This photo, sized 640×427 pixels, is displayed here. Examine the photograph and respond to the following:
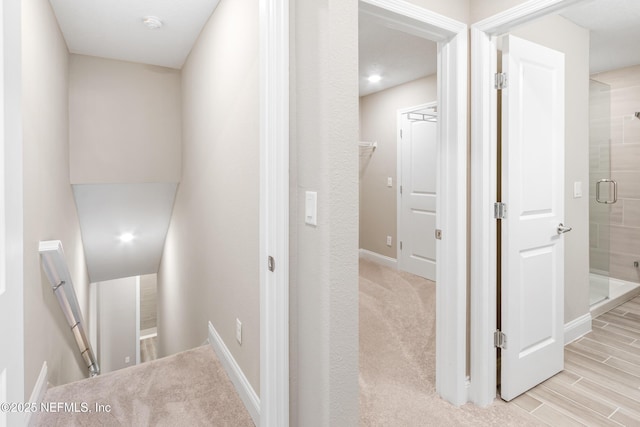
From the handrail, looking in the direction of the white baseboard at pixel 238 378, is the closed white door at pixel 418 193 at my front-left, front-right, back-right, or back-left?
front-left

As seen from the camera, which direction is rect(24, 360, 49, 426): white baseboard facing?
to the viewer's right

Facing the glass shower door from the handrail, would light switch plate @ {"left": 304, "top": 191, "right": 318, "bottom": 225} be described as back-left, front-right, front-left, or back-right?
front-right

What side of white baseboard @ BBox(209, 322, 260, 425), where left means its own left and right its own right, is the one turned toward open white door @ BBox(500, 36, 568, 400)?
back

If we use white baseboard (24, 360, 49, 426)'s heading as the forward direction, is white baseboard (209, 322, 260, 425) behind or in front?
in front

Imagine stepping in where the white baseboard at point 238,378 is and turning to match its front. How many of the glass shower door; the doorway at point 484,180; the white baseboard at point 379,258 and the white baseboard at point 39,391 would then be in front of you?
1

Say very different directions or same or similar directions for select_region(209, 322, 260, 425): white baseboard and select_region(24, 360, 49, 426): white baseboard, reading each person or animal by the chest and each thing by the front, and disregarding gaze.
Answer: very different directions

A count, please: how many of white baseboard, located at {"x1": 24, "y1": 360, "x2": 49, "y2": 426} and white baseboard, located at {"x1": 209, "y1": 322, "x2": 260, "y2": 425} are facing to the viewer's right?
1

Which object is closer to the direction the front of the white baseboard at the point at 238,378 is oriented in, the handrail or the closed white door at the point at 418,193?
the handrail

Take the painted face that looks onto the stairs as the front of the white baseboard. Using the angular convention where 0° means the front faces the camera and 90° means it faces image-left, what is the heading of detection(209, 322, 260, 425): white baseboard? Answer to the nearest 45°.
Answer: approximately 90°

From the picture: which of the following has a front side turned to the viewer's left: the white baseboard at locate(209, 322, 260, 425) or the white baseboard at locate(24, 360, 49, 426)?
the white baseboard at locate(209, 322, 260, 425)

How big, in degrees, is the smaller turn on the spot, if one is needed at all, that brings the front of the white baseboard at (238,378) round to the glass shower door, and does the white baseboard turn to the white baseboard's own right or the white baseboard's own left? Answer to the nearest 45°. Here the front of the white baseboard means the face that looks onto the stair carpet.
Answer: approximately 180°

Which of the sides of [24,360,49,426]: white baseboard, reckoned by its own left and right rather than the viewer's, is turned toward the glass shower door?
front
